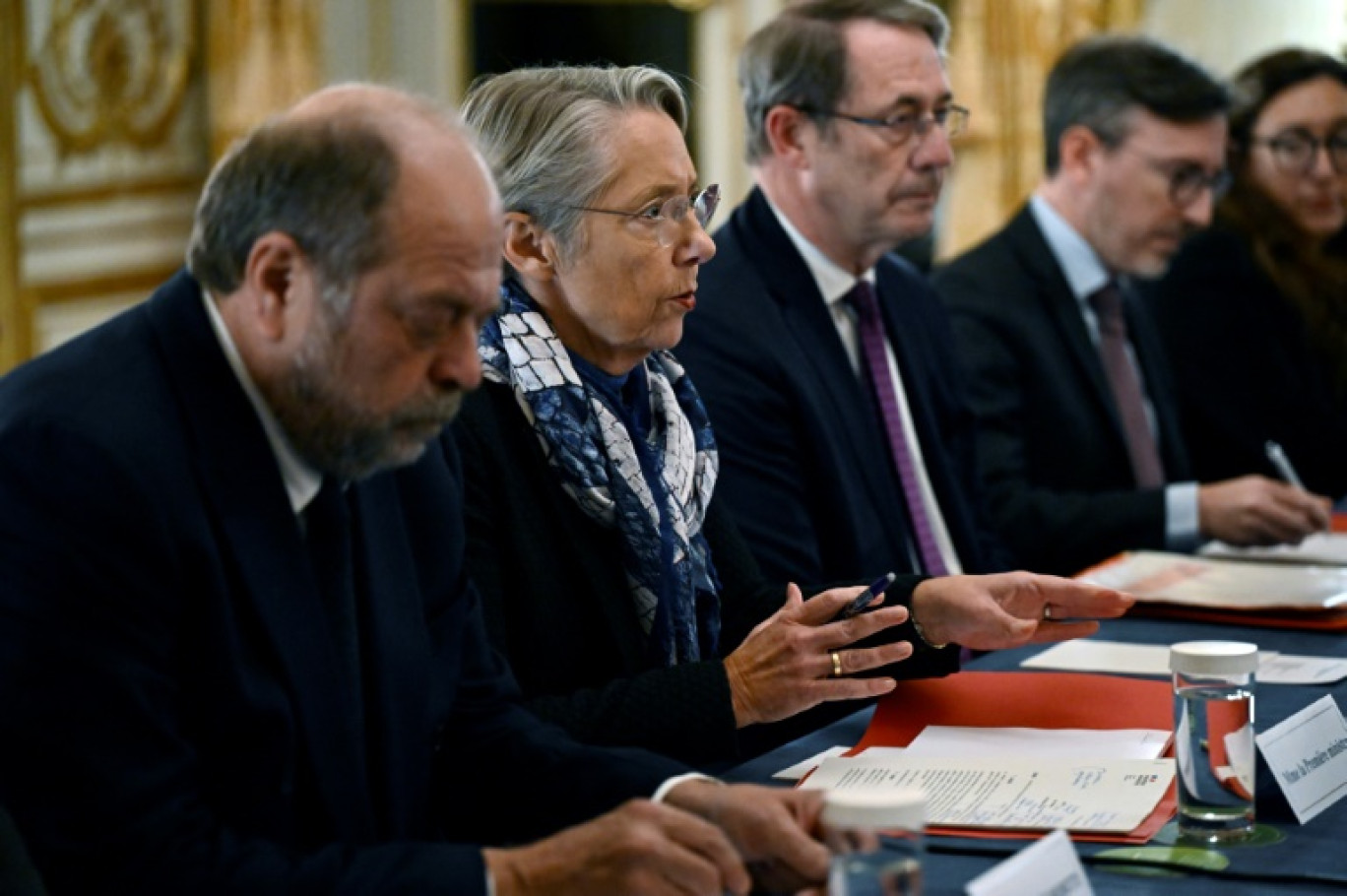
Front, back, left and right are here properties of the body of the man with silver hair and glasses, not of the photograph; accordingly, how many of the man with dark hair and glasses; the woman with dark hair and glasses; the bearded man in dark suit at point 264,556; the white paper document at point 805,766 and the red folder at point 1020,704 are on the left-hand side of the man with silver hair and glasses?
2

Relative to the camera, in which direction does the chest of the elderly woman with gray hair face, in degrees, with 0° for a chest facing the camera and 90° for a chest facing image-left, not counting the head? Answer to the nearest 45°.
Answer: approximately 315°

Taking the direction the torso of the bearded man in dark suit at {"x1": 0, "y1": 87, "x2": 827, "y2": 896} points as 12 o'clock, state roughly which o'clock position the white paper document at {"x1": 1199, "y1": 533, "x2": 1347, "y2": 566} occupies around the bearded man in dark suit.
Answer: The white paper document is roughly at 9 o'clock from the bearded man in dark suit.

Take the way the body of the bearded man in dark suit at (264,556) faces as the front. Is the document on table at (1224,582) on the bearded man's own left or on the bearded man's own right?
on the bearded man's own left

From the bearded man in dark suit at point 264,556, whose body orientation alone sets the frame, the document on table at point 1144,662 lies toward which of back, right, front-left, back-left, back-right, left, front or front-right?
left

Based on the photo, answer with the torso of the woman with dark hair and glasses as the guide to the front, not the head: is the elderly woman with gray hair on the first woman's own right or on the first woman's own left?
on the first woman's own right

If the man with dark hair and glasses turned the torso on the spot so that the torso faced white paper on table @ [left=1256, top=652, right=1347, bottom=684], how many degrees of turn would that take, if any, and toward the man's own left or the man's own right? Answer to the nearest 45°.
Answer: approximately 45° to the man's own right

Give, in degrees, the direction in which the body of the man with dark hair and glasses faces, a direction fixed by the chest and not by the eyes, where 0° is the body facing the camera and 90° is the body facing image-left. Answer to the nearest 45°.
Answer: approximately 315°

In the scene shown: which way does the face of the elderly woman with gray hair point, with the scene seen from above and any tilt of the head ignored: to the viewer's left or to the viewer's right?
to the viewer's right
